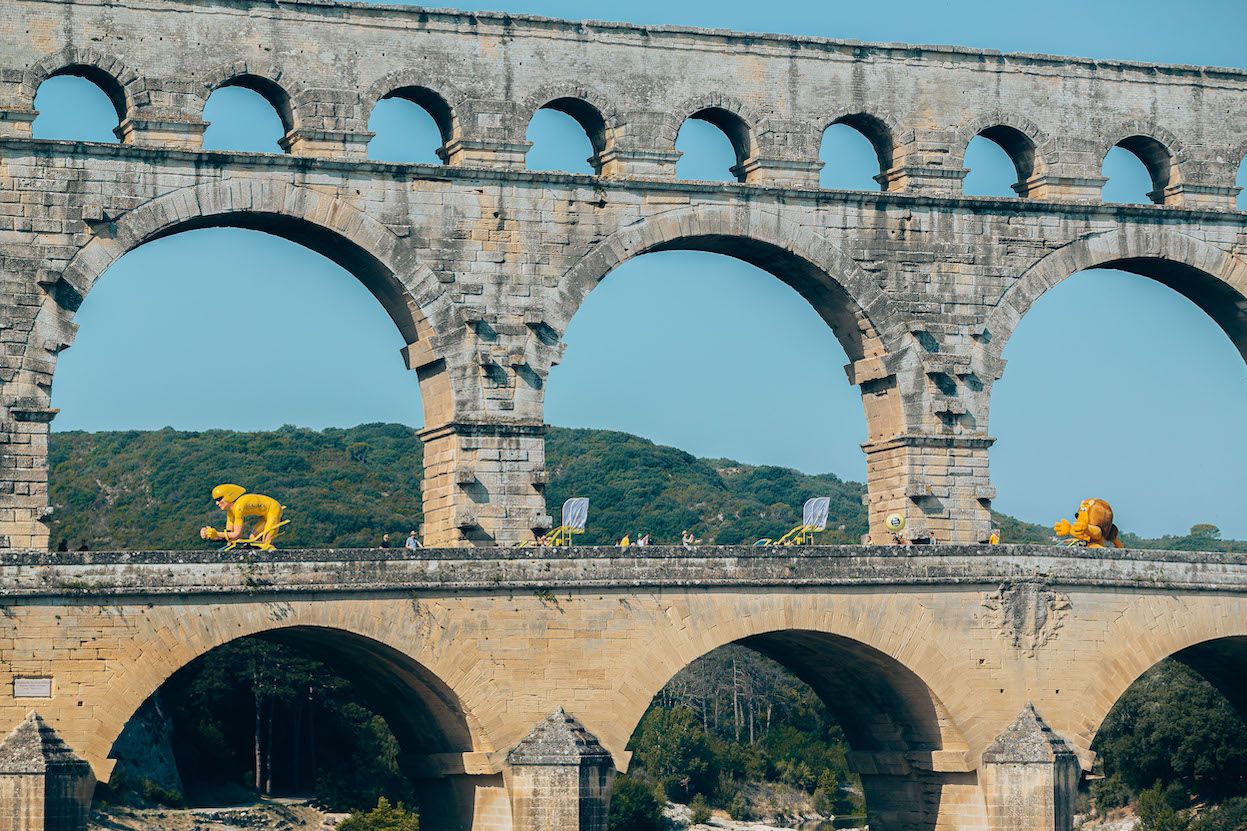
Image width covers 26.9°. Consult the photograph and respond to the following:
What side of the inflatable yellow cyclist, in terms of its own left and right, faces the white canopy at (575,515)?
back

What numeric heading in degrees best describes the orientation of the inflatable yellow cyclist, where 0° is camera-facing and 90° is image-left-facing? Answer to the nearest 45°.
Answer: approximately 90°
